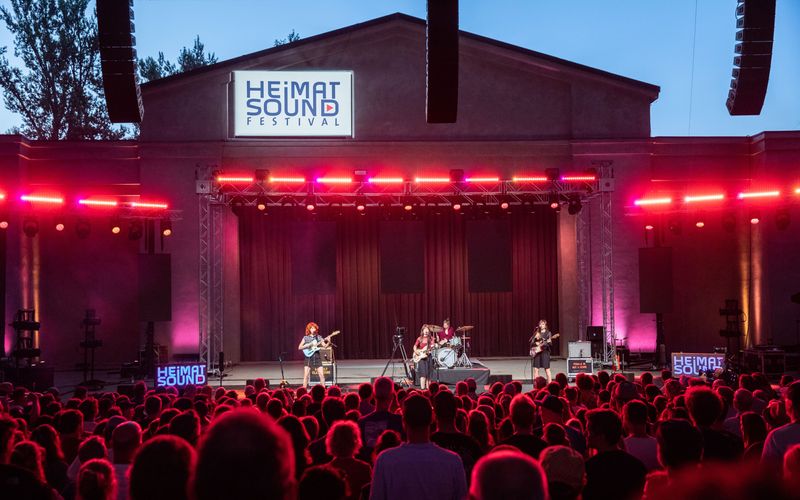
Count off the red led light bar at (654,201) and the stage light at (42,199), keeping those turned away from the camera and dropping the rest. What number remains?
0

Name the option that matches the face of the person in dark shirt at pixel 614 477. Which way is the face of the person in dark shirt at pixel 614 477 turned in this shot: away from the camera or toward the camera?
away from the camera

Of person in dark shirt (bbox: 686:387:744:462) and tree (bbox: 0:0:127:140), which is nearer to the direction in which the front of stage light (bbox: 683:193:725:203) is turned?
the person in dark shirt

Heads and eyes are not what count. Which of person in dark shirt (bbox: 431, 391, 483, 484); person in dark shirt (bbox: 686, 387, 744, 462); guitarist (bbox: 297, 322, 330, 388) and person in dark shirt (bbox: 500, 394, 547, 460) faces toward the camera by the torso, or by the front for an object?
the guitarist

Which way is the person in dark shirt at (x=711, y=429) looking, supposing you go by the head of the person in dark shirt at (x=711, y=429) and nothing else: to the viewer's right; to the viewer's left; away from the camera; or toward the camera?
away from the camera

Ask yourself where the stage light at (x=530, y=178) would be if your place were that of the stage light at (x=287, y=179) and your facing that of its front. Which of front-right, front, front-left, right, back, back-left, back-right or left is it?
left

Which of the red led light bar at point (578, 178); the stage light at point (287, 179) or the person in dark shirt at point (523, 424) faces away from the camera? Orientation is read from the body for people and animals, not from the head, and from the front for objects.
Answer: the person in dark shirt

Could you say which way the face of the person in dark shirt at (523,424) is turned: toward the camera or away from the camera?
away from the camera

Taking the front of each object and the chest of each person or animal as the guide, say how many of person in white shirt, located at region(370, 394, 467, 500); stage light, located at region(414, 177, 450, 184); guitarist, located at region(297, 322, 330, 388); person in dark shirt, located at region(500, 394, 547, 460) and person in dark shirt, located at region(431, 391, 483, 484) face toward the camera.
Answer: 2

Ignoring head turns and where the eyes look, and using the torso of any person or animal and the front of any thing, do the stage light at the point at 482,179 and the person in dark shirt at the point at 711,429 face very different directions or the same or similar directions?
very different directions
